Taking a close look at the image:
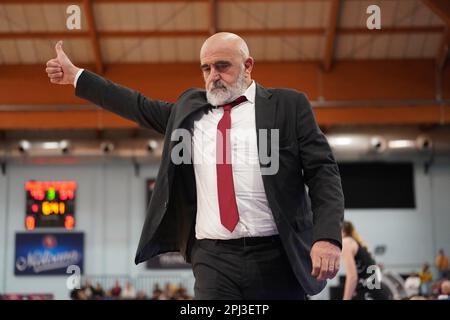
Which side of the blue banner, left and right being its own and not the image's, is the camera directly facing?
front

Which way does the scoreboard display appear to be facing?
toward the camera

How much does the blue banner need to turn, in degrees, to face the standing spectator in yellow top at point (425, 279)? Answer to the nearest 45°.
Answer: approximately 90° to its left

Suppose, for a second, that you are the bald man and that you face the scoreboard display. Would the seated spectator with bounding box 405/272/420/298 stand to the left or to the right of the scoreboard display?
right

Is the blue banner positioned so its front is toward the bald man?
yes

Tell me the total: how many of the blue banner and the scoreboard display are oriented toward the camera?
2

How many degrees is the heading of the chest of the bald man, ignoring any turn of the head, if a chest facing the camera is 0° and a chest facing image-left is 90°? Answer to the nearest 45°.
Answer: approximately 45°

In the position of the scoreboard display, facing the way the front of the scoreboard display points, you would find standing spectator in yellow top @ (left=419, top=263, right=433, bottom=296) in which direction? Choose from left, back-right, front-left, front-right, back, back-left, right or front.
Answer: left

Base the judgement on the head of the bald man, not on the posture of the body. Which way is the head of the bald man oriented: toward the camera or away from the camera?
toward the camera

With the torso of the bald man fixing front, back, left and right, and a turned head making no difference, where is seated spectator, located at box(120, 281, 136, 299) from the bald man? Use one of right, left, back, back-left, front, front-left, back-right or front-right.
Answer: back-right
